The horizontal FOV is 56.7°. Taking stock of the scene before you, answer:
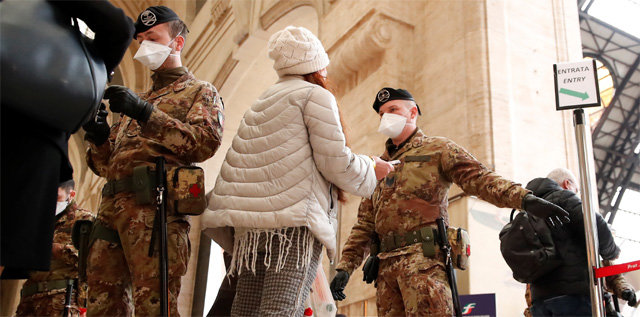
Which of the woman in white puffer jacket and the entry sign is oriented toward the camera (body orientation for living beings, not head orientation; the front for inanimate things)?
the entry sign

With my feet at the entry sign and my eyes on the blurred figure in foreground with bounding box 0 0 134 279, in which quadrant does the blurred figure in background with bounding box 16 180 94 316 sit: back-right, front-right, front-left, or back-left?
front-right

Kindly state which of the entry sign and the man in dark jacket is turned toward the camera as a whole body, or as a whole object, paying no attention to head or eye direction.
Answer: the entry sign

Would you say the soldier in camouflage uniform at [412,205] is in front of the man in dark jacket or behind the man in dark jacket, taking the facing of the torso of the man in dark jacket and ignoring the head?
behind

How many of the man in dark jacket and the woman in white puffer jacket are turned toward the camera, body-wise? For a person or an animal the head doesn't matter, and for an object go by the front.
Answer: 0

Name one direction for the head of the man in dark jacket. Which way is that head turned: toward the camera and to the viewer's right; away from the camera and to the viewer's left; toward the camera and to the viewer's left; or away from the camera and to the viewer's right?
away from the camera and to the viewer's right

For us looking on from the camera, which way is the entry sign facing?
facing the viewer

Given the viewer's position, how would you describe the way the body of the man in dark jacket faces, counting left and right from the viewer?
facing away from the viewer and to the right of the viewer

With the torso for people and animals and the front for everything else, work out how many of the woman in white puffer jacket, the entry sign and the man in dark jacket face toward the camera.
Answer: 1

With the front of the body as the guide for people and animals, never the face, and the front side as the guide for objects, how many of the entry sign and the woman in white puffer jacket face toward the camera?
1
